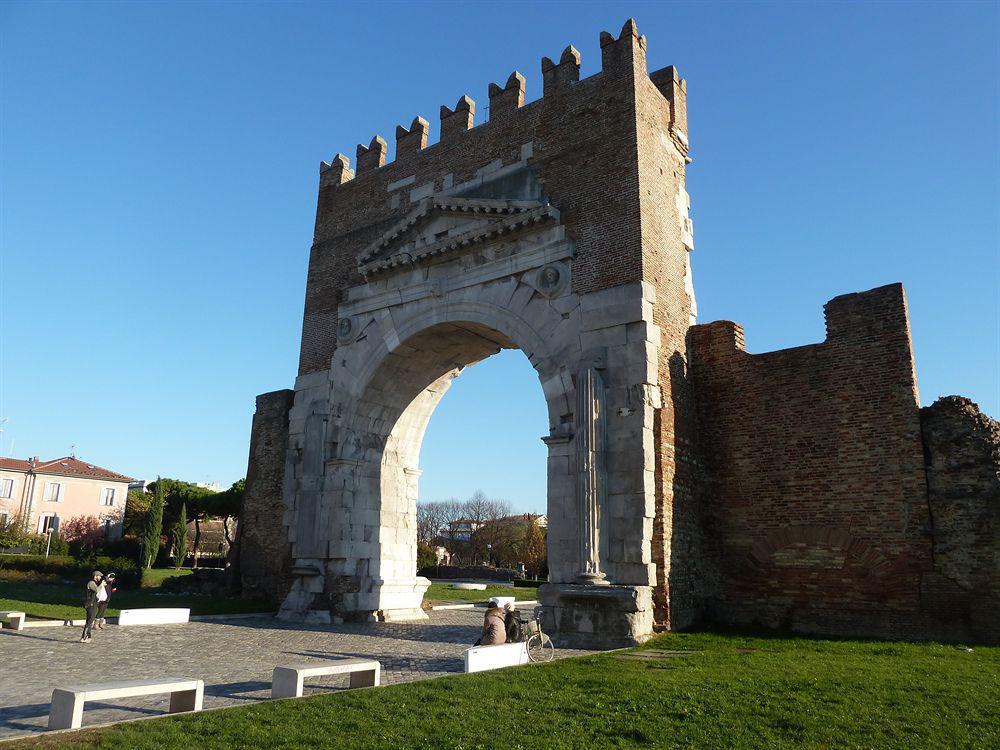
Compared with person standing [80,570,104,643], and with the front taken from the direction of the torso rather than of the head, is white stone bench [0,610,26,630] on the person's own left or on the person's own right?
on the person's own left

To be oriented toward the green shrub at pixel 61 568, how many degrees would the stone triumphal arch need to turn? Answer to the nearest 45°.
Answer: approximately 90° to its right

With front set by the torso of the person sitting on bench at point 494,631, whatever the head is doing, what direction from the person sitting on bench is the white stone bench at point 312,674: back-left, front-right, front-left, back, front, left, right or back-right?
back-left

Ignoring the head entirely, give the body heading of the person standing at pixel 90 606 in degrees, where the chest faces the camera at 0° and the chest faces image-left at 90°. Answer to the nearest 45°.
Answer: approximately 270°

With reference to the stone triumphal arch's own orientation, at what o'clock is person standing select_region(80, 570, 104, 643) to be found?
The person standing is roughly at 1 o'clock from the stone triumphal arch.

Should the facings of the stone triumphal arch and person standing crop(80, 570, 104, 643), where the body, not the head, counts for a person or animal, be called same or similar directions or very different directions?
very different directions

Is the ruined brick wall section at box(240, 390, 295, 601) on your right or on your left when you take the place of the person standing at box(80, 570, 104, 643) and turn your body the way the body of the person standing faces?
on your left

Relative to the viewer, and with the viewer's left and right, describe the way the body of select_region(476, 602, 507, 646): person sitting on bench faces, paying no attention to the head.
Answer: facing away from the viewer

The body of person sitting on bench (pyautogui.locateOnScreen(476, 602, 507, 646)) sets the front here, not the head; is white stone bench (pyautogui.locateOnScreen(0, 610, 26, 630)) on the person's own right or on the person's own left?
on the person's own left
